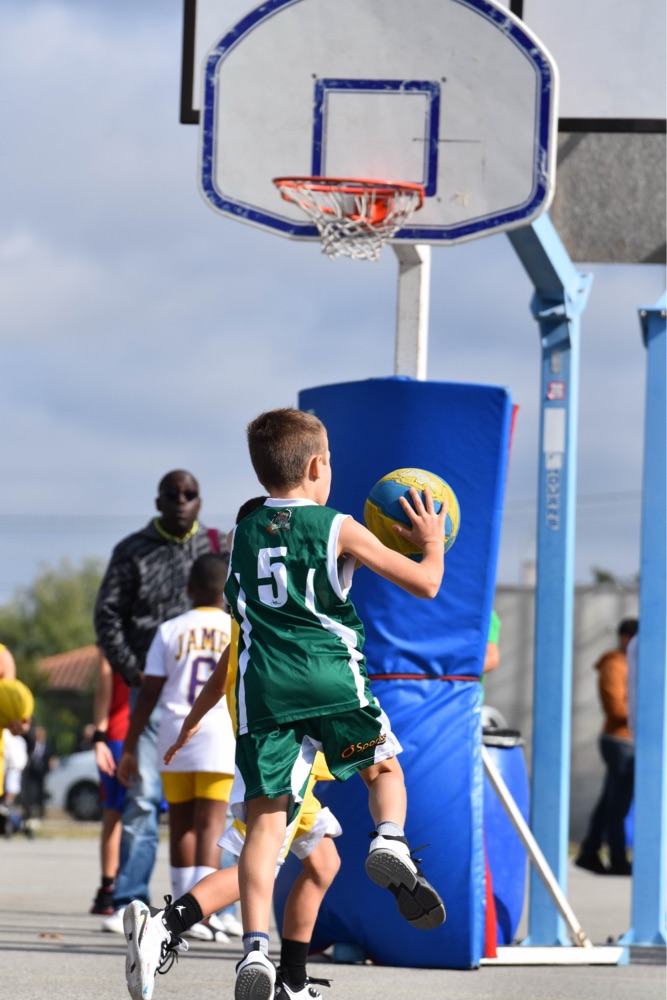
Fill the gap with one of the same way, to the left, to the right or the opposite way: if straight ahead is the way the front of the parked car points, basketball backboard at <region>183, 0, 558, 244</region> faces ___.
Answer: to the left

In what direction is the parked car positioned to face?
to the viewer's left

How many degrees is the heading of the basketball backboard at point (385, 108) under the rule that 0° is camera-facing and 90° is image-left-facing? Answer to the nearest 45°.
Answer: approximately 0°

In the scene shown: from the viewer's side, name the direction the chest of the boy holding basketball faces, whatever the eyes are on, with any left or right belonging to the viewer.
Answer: facing away from the viewer and to the right of the viewer

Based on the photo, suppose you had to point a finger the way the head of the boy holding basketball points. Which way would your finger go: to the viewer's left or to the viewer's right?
to the viewer's right
